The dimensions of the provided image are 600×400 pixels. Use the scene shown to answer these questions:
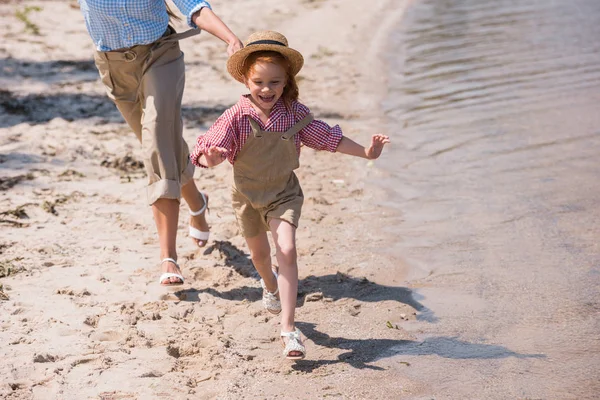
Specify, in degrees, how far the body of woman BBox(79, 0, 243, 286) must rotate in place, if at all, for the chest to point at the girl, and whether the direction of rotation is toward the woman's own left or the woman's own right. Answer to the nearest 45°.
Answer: approximately 45° to the woman's own left

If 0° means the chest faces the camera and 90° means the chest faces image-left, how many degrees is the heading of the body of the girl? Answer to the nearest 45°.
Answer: approximately 0°

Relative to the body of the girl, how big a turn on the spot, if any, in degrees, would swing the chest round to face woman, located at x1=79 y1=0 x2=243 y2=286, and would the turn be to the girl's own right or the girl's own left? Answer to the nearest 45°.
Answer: approximately 135° to the girl's own right

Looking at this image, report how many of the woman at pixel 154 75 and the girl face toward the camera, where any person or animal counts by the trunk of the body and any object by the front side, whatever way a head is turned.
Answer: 2
